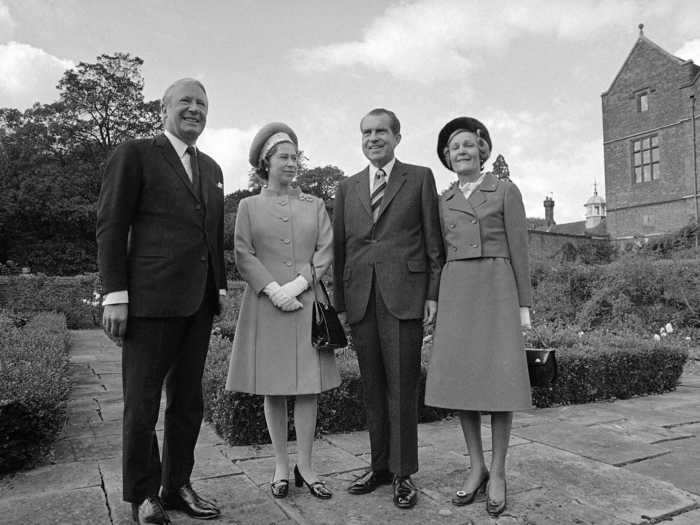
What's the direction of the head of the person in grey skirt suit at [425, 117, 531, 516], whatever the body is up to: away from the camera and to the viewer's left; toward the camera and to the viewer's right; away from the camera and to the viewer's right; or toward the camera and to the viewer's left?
toward the camera and to the viewer's left

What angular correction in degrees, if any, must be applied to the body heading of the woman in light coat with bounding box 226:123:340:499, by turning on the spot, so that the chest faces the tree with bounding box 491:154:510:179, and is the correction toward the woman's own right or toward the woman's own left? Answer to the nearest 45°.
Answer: approximately 135° to the woman's own left

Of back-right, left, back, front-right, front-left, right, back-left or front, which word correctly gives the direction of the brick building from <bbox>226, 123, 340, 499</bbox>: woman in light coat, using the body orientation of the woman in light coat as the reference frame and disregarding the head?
back-left

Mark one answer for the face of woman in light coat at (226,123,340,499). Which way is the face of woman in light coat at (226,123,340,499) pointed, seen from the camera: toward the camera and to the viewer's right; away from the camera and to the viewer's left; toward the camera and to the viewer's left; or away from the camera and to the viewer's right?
toward the camera and to the viewer's right

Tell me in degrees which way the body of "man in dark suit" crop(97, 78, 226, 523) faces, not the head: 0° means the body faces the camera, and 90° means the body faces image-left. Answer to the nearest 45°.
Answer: approximately 315°

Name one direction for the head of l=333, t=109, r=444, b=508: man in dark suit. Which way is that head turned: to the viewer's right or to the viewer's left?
to the viewer's left

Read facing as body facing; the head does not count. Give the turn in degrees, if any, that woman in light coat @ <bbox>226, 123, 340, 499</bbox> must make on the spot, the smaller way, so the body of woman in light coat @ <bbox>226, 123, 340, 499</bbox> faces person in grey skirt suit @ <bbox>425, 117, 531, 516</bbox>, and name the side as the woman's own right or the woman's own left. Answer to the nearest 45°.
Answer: approximately 90° to the woman's own left

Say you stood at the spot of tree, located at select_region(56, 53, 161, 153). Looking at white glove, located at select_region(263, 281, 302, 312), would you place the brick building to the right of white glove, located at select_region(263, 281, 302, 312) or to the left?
left

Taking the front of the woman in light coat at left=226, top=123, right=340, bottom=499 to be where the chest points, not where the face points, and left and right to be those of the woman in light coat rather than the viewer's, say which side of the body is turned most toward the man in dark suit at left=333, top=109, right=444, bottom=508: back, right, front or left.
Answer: left

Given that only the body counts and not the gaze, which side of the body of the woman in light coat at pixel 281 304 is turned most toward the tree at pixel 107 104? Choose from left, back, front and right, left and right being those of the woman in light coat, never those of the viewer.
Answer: back

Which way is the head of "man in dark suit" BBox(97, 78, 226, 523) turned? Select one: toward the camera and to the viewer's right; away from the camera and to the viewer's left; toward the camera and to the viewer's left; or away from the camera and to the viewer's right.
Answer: toward the camera and to the viewer's right

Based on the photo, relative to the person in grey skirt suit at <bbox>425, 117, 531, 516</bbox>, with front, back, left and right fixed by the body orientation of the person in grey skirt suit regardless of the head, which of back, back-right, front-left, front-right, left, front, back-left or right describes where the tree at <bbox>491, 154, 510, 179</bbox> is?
back-right

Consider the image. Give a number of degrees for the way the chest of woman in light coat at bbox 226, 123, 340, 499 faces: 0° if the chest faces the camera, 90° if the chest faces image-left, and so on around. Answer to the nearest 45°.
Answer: approximately 0°

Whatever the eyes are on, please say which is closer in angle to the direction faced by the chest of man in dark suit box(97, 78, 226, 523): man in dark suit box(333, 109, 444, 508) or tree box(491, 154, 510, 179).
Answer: the man in dark suit
